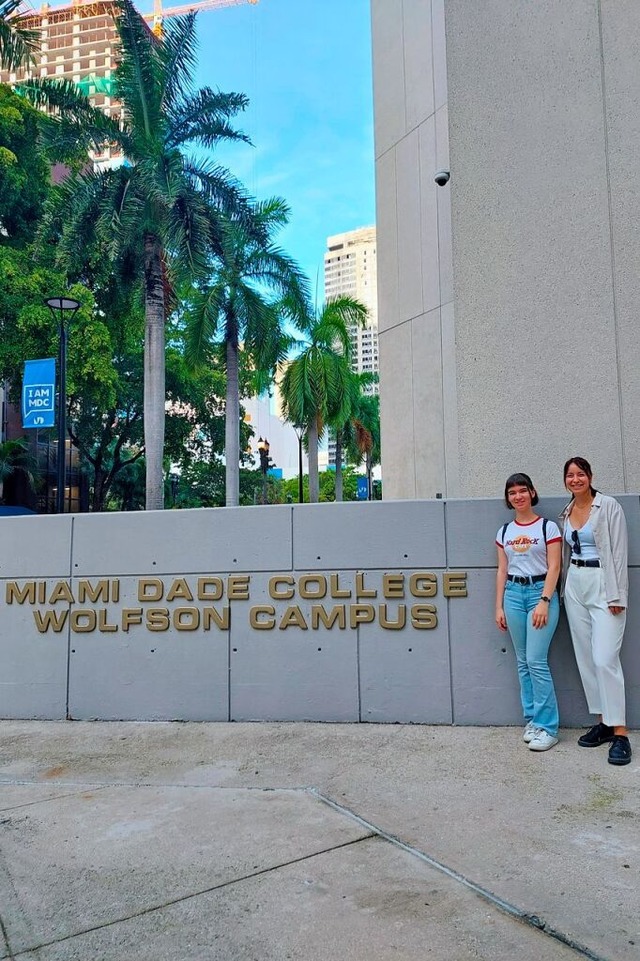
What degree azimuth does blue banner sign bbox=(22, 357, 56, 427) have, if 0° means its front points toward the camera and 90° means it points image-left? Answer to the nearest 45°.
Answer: approximately 0°

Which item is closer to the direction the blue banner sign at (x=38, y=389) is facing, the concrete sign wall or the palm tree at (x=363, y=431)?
the concrete sign wall

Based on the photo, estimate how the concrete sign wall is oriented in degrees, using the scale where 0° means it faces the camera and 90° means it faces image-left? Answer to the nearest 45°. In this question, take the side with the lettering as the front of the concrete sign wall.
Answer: approximately 0°

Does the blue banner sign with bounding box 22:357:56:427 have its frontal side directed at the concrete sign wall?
yes

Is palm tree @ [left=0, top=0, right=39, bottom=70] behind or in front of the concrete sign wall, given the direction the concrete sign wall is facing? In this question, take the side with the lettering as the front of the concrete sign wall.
behind

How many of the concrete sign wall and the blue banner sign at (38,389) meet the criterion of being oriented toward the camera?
2

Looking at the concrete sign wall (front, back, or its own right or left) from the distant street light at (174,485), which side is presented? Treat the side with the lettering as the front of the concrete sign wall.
back

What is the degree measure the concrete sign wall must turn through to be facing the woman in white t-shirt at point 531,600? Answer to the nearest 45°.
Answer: approximately 45° to its left

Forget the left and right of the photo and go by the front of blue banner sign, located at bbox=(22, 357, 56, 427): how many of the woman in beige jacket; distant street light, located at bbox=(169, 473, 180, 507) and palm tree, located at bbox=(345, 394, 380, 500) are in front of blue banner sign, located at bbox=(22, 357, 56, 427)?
1
